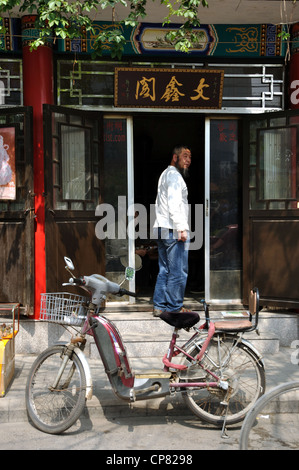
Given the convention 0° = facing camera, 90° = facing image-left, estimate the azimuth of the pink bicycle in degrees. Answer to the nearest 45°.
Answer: approximately 90°

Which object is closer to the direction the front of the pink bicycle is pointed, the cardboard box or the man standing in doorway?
the cardboard box

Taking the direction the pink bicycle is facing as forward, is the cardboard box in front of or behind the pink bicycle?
in front
